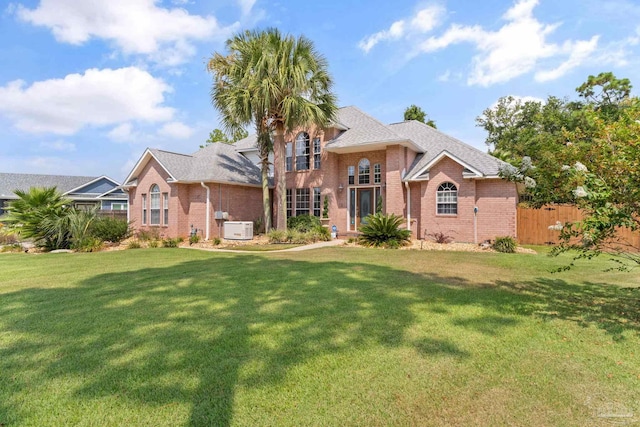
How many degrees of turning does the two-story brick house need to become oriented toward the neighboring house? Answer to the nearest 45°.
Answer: approximately 135° to its right

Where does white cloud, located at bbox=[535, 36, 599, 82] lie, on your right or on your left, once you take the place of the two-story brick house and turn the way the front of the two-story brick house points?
on your left

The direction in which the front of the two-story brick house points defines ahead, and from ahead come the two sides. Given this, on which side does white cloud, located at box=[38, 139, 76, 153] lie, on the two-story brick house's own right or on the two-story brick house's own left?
on the two-story brick house's own right

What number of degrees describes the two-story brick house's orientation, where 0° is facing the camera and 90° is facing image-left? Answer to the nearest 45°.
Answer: approximately 0°

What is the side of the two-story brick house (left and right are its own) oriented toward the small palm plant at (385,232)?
front

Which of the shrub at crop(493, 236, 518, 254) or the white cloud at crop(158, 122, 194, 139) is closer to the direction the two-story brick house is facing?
the shrub

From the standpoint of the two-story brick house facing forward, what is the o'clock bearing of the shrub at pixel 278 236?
The shrub is roughly at 2 o'clock from the two-story brick house.

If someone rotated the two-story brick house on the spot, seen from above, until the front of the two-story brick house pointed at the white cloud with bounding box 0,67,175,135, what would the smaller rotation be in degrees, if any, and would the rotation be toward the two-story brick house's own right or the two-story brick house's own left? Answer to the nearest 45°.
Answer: approximately 90° to the two-story brick house's own right

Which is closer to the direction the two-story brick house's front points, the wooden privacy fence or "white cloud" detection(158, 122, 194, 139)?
the wooden privacy fence
